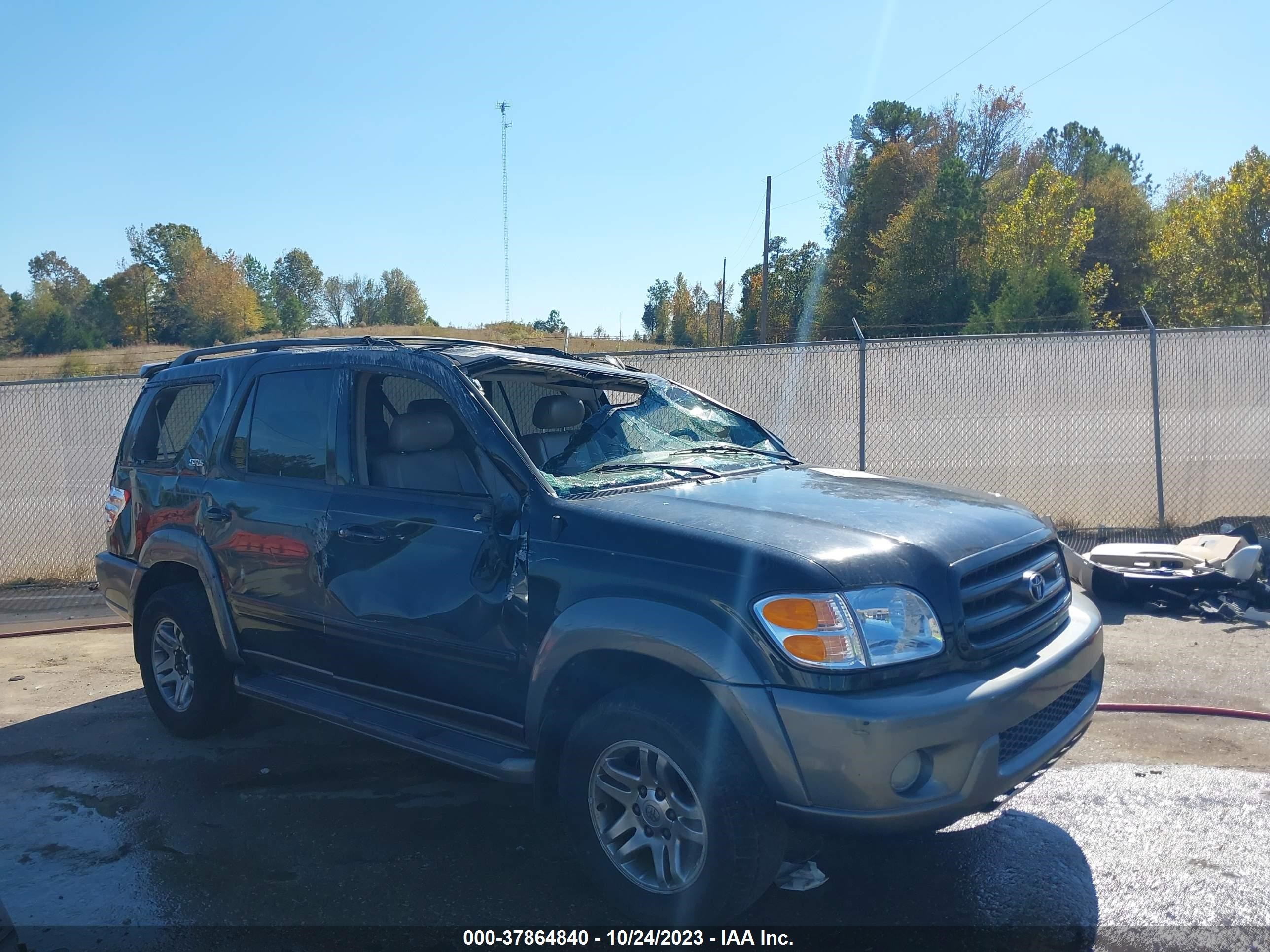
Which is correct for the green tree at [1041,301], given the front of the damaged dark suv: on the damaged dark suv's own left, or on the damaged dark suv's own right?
on the damaged dark suv's own left

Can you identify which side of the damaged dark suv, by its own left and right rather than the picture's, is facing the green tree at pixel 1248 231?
left

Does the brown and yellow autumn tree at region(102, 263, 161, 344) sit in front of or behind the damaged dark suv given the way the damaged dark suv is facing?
behind

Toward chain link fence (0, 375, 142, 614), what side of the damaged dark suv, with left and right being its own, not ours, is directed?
back

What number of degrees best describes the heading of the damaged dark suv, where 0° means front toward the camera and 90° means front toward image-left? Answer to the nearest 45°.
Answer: approximately 315°

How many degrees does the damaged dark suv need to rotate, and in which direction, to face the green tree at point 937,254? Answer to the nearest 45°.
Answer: approximately 135° to its left

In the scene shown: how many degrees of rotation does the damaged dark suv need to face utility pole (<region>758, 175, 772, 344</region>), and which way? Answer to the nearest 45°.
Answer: approximately 135° to its left
